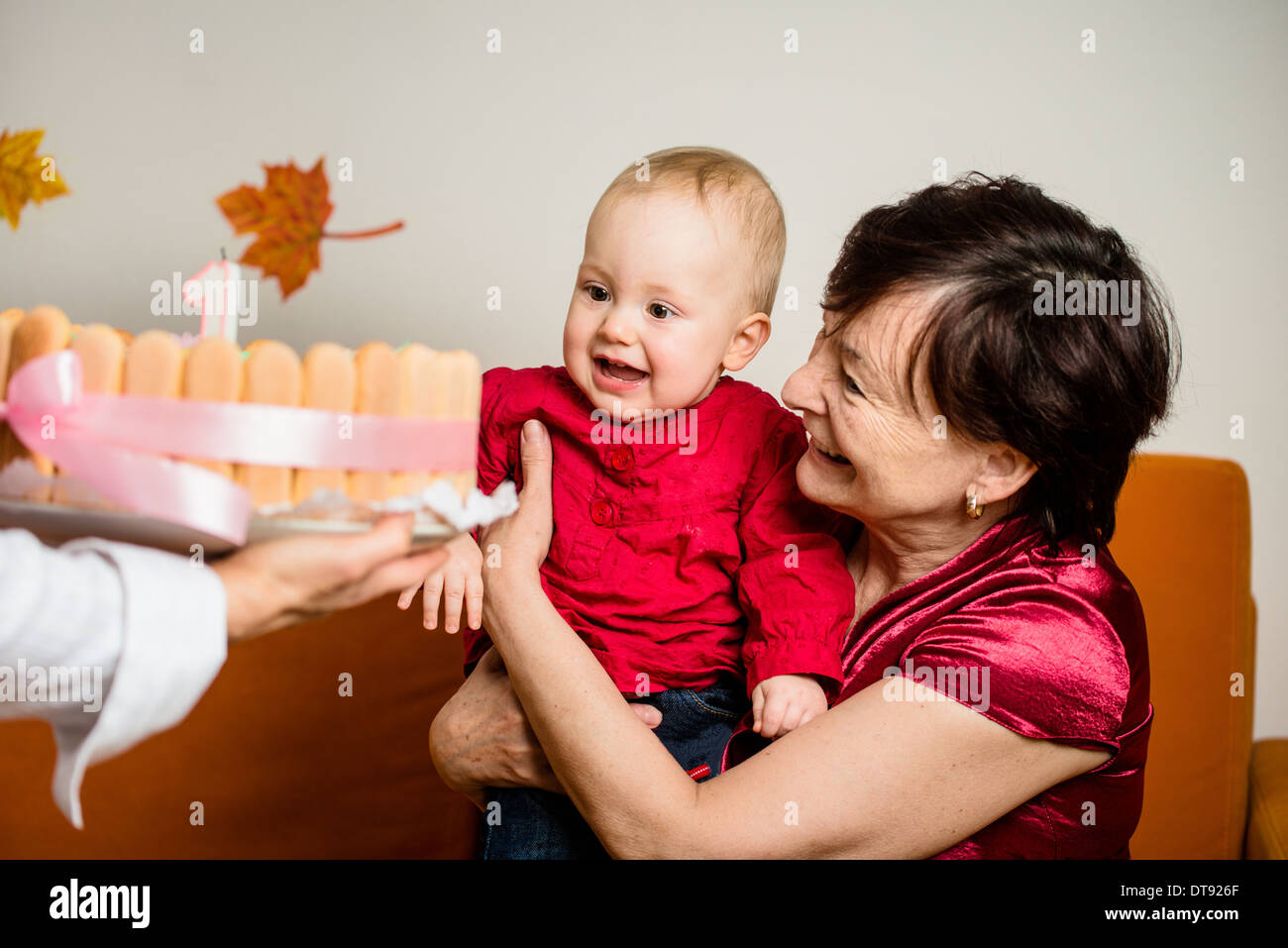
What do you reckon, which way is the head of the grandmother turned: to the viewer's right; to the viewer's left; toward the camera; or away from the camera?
to the viewer's left

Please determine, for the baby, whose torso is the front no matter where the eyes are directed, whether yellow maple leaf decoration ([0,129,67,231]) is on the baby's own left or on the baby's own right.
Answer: on the baby's own right

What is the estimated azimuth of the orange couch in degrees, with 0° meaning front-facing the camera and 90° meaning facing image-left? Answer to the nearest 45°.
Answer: approximately 0°

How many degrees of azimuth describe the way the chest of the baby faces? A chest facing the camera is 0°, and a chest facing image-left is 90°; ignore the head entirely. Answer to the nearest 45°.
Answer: approximately 45°

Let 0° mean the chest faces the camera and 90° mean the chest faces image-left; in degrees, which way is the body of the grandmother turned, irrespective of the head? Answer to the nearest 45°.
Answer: approximately 90°
